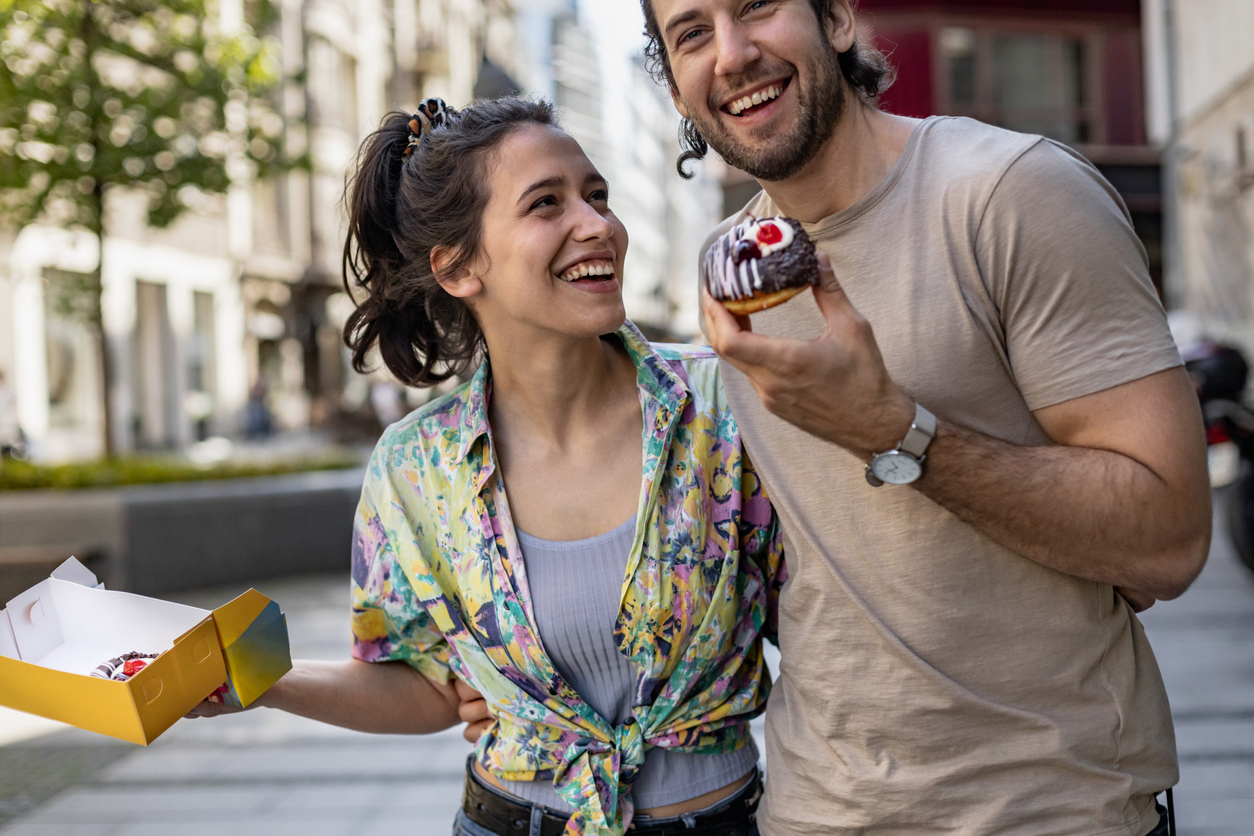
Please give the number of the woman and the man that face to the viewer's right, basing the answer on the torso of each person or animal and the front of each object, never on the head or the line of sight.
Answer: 0

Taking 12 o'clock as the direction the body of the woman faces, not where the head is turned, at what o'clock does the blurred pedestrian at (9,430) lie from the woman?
The blurred pedestrian is roughly at 5 o'clock from the woman.

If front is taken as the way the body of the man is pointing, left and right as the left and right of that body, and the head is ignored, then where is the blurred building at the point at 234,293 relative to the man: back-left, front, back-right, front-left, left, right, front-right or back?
right

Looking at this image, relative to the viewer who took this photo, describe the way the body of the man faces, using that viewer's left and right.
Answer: facing the viewer and to the left of the viewer

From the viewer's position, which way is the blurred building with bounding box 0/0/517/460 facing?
facing the viewer and to the right of the viewer

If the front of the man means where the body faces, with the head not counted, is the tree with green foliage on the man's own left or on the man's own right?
on the man's own right

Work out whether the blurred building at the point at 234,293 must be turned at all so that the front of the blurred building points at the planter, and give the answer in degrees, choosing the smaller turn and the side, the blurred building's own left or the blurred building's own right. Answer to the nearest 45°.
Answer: approximately 45° to the blurred building's own right

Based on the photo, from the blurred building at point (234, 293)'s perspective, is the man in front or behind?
in front

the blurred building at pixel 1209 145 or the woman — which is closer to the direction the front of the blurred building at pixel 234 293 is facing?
the blurred building

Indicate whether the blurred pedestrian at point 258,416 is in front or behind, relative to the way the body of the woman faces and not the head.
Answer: behind

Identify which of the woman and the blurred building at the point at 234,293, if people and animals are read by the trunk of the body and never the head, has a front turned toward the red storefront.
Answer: the blurred building

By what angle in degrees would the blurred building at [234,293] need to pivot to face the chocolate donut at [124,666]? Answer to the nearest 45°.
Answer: approximately 45° to its right
